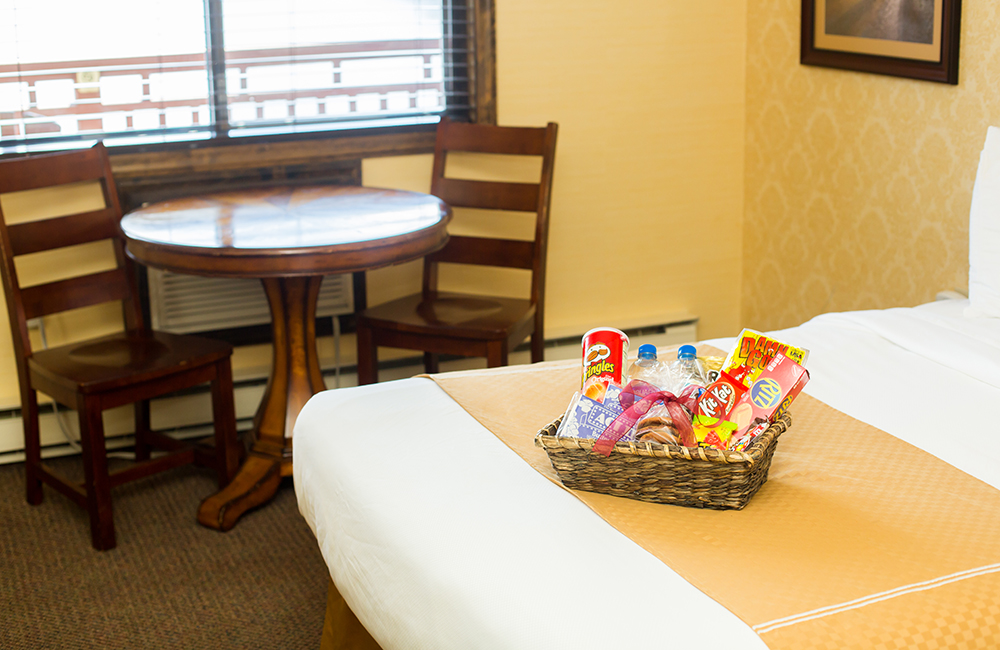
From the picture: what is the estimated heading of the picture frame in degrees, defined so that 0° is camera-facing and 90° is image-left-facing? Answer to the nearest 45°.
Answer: approximately 45°

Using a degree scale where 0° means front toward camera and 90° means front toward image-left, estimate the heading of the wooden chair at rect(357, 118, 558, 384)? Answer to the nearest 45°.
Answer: approximately 45°

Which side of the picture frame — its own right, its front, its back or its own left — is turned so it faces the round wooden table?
front

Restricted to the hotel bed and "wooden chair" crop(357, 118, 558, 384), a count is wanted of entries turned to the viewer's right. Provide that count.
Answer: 0

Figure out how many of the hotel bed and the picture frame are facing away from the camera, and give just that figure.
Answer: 0

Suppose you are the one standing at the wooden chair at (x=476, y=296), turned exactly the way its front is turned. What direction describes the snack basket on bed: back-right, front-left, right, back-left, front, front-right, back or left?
front-left

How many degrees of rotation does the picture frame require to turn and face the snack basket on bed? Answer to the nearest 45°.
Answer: approximately 45° to its left

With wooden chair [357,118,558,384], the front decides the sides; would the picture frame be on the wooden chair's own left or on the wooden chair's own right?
on the wooden chair's own left

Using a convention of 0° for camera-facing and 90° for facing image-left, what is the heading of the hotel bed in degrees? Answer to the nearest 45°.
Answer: approximately 45°

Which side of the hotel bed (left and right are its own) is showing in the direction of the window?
right
